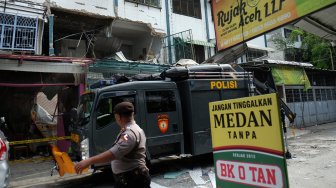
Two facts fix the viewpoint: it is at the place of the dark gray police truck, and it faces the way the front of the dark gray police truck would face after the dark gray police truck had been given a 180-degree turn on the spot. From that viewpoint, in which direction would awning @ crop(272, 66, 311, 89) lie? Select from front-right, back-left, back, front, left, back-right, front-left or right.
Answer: front

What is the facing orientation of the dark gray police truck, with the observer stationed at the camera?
facing the viewer and to the left of the viewer

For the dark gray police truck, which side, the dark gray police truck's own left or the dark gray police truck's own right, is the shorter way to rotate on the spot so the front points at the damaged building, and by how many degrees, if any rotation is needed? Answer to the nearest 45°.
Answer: approximately 90° to the dark gray police truck's own right

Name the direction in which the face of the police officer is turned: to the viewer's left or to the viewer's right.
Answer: to the viewer's left

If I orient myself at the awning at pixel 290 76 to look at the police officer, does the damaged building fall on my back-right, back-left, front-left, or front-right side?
front-right

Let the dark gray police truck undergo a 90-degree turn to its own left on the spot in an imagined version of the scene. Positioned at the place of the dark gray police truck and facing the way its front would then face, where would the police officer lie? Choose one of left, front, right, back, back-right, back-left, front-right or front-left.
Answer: front-right
